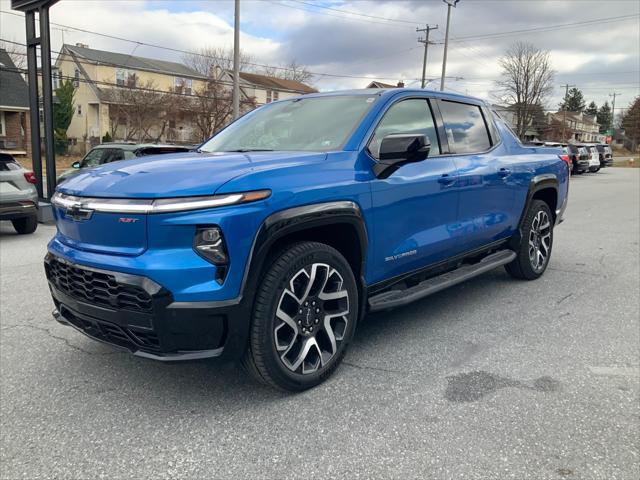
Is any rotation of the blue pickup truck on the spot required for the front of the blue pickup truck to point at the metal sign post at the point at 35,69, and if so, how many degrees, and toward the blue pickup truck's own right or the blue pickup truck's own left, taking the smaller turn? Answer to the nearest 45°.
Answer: approximately 90° to the blue pickup truck's own right

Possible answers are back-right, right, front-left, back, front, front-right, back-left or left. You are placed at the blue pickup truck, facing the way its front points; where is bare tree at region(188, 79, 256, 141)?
back-right

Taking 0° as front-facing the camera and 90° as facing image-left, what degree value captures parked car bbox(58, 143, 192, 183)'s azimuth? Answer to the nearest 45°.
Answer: approximately 45°

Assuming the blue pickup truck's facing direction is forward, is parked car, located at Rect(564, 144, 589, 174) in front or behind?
behind

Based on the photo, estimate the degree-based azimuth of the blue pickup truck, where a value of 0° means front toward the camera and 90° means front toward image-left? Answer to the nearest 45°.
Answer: approximately 45°

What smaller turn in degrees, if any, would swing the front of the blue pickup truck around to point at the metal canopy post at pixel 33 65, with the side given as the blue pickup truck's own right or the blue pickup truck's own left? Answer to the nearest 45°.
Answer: approximately 90° to the blue pickup truck's own right

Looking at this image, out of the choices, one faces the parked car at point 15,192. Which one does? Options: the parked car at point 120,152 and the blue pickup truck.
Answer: the parked car at point 120,152

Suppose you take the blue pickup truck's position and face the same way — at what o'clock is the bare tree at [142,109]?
The bare tree is roughly at 4 o'clock from the blue pickup truck.

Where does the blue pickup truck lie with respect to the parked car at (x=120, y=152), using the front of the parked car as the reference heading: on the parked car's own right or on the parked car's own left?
on the parked car's own left

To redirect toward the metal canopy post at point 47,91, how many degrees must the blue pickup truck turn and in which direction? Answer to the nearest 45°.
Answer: approximately 90° to its right
